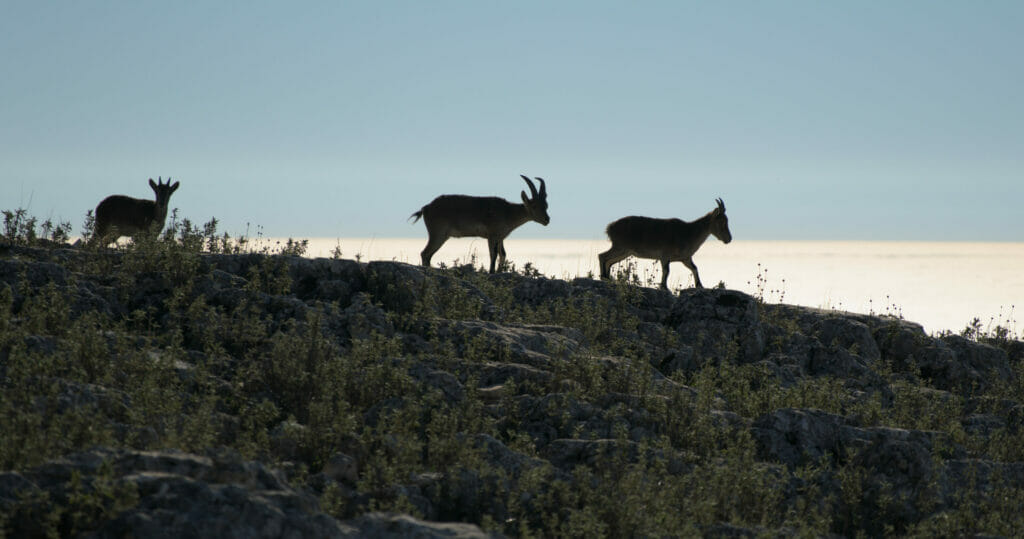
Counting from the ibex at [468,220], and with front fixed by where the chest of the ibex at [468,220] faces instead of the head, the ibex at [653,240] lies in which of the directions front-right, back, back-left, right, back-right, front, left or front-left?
front

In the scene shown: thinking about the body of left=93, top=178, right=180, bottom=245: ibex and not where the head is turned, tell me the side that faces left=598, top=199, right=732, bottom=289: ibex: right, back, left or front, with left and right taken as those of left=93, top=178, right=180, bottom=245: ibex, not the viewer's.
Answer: front

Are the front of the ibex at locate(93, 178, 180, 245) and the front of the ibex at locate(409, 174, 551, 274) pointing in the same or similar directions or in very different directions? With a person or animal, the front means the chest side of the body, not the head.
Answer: same or similar directions

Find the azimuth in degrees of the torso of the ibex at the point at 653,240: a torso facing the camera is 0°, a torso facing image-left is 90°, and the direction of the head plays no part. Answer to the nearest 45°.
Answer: approximately 270°

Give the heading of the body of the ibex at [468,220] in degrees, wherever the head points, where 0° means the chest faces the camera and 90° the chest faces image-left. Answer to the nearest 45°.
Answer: approximately 270°

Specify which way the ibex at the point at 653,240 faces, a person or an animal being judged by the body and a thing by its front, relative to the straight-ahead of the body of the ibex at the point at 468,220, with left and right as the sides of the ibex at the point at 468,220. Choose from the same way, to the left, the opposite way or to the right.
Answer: the same way

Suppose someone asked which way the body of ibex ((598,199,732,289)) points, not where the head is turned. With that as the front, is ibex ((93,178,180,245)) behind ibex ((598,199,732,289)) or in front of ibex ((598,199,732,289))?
behind

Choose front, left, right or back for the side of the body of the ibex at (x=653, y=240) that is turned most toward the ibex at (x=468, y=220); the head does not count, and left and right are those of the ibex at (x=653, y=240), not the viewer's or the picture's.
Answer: back

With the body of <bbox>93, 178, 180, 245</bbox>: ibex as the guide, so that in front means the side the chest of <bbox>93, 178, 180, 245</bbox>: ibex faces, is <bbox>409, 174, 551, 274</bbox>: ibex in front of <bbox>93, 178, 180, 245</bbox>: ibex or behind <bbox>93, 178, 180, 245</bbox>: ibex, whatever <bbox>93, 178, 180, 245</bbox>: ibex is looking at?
in front

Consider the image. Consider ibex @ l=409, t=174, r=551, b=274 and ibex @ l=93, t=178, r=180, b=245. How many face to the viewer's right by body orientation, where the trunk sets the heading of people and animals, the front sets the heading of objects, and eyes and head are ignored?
2

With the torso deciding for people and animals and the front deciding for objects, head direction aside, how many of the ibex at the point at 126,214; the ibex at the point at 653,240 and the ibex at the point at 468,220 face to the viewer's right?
3

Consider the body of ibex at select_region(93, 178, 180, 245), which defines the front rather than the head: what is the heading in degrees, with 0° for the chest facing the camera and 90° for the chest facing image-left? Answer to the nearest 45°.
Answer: approximately 270°
